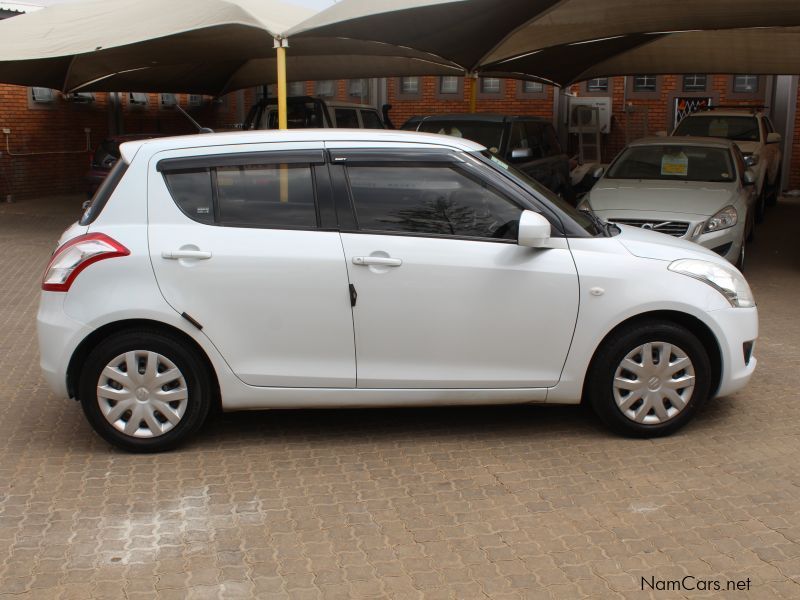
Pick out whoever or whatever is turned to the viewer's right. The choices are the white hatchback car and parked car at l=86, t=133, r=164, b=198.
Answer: the white hatchback car

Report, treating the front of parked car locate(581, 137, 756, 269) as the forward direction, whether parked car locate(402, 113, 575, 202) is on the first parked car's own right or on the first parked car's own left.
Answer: on the first parked car's own right

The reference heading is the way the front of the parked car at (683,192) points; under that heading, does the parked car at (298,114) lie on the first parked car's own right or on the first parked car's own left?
on the first parked car's own right

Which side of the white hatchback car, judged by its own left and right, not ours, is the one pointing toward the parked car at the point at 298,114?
left

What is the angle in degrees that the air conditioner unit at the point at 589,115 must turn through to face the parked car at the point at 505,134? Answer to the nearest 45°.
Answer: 0° — it already faces it

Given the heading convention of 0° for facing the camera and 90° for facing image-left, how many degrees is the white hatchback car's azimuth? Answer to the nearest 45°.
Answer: approximately 270°

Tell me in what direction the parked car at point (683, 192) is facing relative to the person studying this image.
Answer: facing the viewer and to the left of the viewer

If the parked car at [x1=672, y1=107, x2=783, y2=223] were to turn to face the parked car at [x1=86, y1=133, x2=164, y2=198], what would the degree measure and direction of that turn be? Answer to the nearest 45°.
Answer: approximately 45° to its right

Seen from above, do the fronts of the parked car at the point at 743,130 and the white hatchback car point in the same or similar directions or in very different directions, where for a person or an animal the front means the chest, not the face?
very different directions

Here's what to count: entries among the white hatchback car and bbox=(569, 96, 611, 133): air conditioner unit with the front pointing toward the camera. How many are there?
1

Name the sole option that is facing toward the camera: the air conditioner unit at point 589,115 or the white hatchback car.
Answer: the air conditioner unit

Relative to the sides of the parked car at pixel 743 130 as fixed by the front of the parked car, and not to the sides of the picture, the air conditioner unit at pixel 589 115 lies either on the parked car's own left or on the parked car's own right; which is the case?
on the parked car's own right

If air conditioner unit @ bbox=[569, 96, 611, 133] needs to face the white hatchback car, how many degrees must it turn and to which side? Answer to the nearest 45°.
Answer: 0° — it already faces it

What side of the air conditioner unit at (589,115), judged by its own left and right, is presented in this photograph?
front
